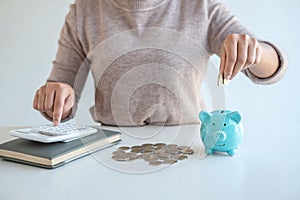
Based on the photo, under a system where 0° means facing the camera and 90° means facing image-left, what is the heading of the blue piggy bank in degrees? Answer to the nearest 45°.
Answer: approximately 0°

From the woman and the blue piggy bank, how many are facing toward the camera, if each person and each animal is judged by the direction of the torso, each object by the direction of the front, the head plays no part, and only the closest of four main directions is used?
2

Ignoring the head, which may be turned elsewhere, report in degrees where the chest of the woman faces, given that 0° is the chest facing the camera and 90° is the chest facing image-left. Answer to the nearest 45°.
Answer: approximately 0°
